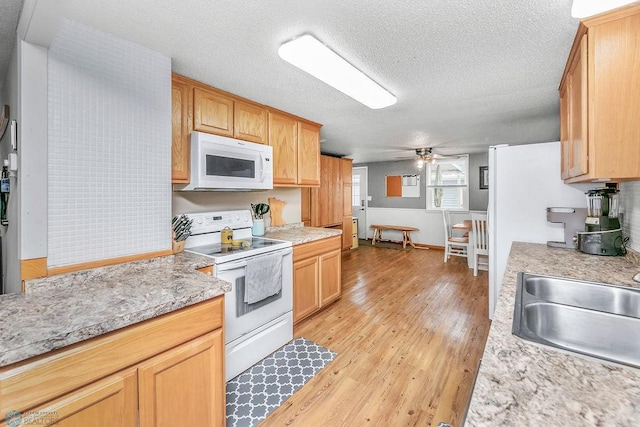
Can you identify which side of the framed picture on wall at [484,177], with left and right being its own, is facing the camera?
front

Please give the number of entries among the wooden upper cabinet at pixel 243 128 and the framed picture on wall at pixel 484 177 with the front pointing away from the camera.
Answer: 0

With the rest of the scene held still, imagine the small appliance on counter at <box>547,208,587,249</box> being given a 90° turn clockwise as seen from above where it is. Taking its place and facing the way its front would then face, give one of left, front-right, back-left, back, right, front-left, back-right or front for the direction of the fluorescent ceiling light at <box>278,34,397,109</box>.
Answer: back-left

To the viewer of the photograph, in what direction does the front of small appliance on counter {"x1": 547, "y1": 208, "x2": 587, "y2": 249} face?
facing to the left of the viewer

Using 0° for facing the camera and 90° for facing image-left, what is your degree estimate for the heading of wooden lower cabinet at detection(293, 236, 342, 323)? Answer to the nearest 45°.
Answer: approximately 315°

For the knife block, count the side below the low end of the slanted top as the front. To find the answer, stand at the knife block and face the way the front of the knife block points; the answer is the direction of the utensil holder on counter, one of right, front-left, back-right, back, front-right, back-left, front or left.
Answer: left

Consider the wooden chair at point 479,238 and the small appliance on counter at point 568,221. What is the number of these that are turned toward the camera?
0

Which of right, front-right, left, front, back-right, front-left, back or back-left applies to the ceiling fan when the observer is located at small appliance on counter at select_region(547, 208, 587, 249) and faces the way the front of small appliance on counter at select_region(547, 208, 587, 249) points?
front-right

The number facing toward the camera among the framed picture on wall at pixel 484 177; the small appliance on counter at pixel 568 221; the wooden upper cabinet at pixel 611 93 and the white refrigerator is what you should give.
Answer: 1

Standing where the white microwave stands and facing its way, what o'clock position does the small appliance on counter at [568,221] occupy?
The small appliance on counter is roughly at 11 o'clock from the white microwave.

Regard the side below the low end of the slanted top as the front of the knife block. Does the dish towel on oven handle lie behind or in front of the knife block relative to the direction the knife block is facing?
in front

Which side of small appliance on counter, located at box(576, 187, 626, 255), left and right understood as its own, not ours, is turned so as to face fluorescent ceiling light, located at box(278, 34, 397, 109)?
front

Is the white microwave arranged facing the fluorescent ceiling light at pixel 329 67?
yes

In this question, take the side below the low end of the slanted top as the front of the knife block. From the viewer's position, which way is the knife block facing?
facing the viewer and to the right of the viewer

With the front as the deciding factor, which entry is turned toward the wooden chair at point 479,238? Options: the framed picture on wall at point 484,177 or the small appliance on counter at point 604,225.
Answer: the framed picture on wall
